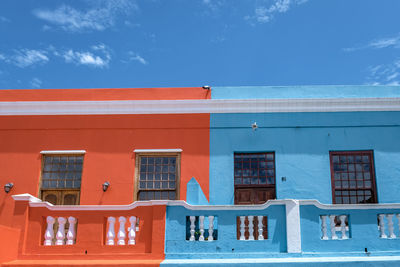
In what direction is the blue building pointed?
toward the camera

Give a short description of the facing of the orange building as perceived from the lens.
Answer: facing the viewer

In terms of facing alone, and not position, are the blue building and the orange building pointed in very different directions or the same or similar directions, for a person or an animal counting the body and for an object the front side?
same or similar directions

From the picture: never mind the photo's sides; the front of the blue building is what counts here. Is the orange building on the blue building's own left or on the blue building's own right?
on the blue building's own right

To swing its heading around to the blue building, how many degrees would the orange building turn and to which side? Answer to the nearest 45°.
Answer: approximately 90° to its left

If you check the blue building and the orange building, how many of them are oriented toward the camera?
2

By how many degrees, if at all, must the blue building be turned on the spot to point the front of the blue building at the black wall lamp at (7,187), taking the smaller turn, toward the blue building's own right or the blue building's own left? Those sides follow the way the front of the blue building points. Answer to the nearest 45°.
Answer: approximately 90° to the blue building's own right
